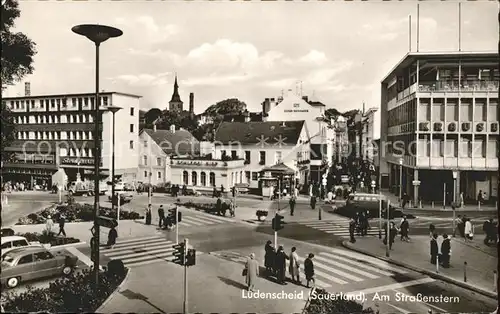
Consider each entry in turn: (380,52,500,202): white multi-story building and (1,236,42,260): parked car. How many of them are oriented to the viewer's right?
1

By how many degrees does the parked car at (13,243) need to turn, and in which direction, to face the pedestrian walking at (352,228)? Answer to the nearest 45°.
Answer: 0° — it already faces them

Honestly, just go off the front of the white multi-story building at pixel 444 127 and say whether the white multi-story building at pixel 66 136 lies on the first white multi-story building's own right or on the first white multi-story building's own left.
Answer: on the first white multi-story building's own right

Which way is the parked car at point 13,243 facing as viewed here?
to the viewer's right

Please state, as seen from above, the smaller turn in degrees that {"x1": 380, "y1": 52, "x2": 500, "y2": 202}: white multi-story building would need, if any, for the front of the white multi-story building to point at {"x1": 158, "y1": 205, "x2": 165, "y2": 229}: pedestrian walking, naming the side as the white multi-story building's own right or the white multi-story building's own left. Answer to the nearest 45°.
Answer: approximately 90° to the white multi-story building's own right
